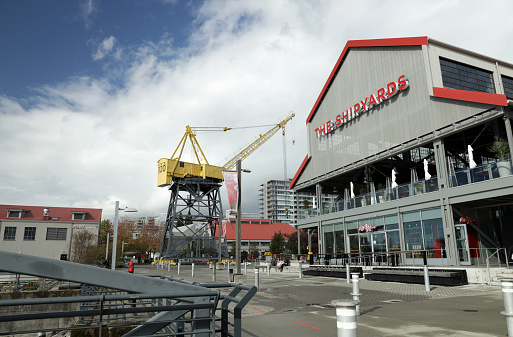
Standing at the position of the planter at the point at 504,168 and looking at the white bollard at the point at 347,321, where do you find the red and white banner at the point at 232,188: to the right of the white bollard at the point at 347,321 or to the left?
right

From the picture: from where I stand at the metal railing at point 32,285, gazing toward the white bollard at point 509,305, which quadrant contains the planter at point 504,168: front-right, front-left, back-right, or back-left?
front-left

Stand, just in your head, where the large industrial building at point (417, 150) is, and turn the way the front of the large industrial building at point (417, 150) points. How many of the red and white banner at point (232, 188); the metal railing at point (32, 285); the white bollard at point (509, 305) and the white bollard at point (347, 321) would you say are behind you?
0

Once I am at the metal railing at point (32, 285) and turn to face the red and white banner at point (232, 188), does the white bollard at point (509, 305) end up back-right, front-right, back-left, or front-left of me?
front-right

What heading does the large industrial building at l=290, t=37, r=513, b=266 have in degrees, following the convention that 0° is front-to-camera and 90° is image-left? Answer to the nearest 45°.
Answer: approximately 45°

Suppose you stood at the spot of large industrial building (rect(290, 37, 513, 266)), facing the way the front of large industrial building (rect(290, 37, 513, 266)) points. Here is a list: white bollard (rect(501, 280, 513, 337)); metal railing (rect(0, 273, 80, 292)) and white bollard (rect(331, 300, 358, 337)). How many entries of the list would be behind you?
0

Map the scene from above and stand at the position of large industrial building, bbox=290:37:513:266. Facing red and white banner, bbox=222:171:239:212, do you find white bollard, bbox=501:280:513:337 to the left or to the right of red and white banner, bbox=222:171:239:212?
left

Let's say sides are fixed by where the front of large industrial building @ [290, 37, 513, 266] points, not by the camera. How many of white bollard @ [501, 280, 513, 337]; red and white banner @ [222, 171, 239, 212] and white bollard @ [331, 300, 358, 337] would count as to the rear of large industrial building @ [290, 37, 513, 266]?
0

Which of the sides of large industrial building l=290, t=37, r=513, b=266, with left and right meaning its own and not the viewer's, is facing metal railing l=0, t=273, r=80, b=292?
front

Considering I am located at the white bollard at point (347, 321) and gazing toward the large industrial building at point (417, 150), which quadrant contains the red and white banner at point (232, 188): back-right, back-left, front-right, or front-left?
front-left

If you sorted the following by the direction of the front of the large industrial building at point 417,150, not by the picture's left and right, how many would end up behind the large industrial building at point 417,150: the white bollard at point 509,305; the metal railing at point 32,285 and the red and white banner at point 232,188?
0

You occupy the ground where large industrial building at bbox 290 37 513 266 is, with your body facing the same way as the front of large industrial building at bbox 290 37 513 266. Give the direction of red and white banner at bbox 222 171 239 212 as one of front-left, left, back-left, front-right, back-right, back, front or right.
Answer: front

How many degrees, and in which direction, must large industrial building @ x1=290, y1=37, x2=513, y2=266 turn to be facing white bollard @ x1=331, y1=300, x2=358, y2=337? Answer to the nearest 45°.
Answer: approximately 45° to its left
